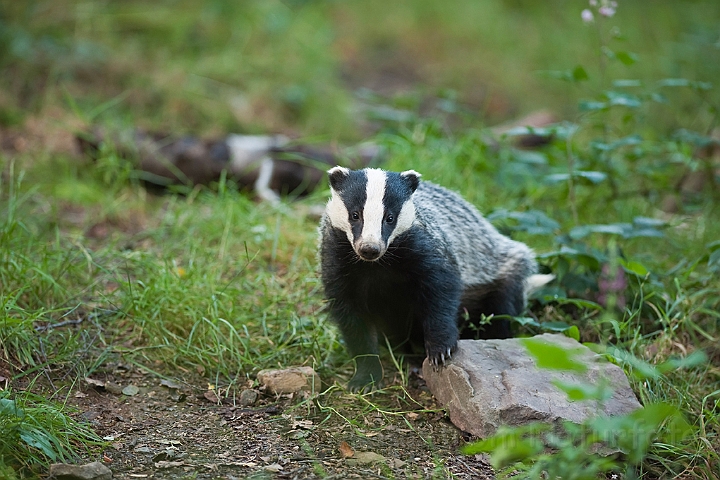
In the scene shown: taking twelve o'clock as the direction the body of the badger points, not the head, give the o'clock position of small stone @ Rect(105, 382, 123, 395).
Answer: The small stone is roughly at 1 o'clock from the badger.

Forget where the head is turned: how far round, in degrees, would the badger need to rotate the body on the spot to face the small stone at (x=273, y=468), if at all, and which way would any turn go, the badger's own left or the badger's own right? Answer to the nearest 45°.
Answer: approximately 45° to the badger's own left

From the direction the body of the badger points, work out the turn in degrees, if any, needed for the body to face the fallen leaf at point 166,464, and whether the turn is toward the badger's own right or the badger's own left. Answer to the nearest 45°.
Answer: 0° — it already faces it

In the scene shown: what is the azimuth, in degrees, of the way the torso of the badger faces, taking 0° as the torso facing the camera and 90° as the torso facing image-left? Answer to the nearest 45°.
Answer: approximately 45°

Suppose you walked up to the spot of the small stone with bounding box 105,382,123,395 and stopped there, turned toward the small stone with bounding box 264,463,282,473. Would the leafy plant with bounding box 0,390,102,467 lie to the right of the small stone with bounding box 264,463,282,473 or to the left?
right
